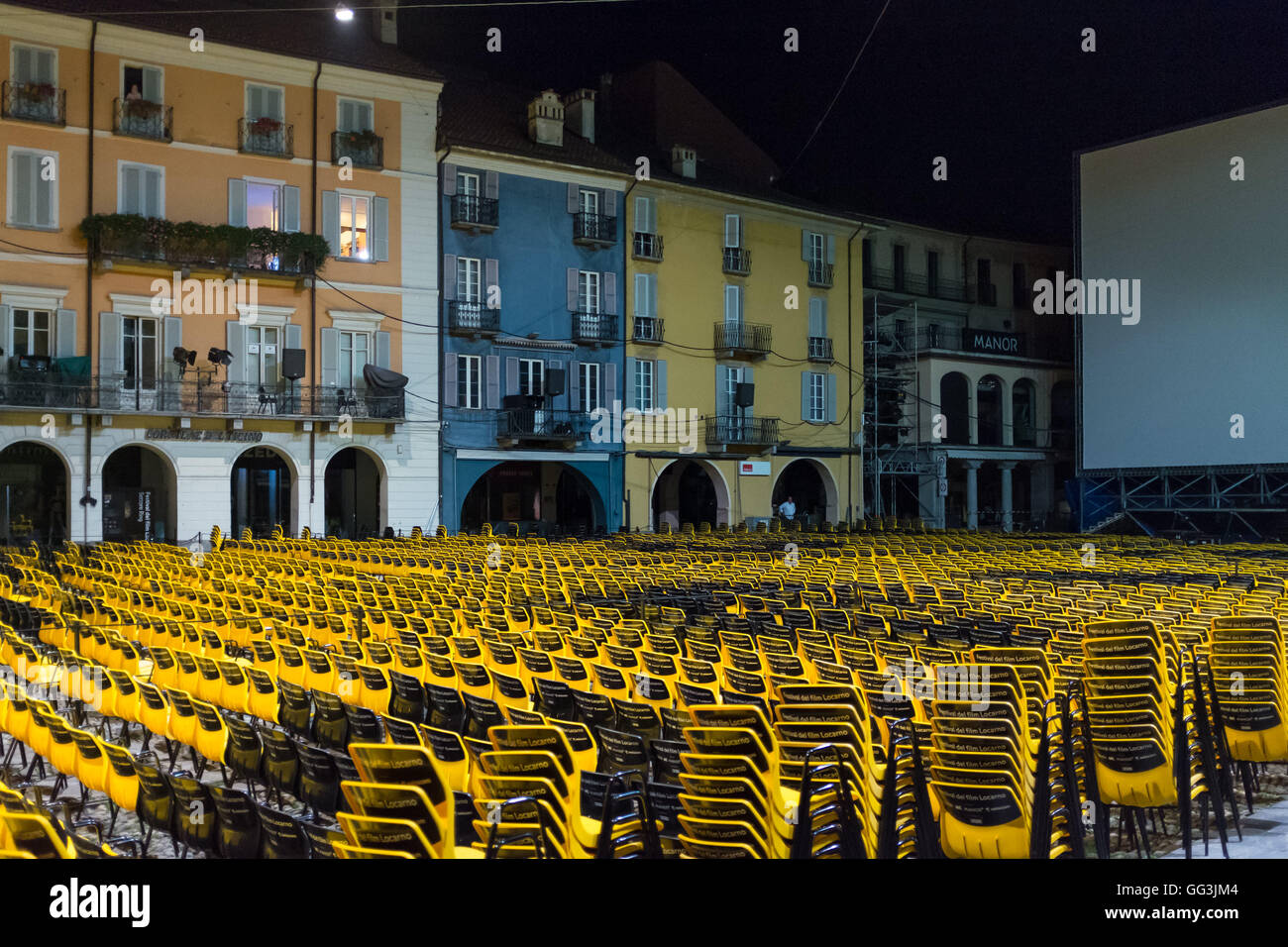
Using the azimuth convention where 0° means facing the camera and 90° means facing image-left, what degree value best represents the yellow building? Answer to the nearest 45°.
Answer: approximately 315°

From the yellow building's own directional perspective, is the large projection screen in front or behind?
in front

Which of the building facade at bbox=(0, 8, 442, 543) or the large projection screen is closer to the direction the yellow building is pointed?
the large projection screen

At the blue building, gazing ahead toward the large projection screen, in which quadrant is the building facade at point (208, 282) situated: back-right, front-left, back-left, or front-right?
back-right

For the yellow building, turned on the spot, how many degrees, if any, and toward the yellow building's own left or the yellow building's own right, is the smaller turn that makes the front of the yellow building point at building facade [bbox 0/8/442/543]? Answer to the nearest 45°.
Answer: approximately 90° to the yellow building's own right

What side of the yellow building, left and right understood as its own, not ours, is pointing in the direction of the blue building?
right
